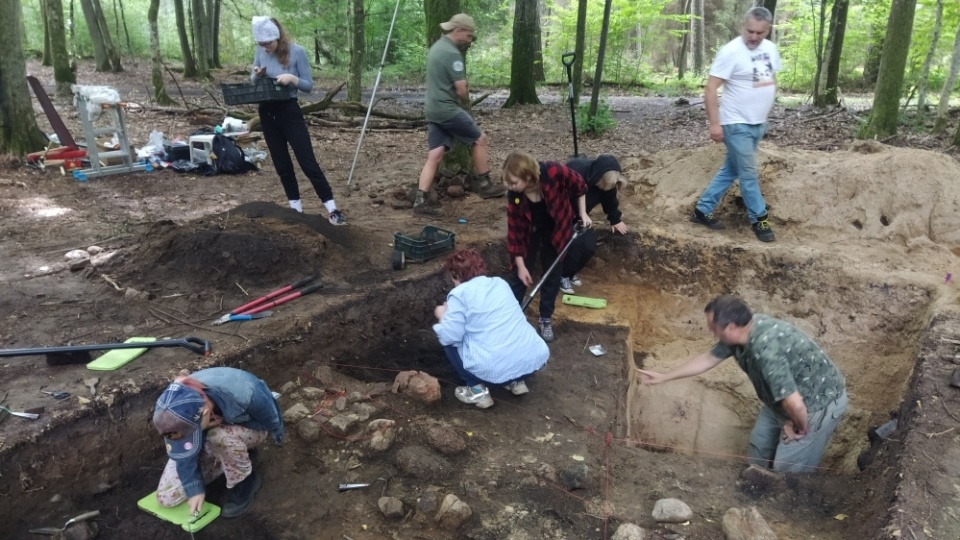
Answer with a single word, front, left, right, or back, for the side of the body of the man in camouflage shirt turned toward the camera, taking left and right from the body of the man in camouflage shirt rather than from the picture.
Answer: left

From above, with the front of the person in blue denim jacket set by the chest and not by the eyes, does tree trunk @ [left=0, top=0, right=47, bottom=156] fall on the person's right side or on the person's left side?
on the person's right side

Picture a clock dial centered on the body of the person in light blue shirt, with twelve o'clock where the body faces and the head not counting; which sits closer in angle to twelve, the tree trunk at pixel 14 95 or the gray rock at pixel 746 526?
the tree trunk

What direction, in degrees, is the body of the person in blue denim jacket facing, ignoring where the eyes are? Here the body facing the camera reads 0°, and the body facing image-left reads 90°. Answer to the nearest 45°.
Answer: approximately 45°

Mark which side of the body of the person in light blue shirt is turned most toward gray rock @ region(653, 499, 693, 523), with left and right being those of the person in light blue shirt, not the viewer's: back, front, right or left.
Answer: back

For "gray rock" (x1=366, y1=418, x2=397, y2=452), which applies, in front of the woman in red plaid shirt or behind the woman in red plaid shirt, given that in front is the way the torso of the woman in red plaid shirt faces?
in front

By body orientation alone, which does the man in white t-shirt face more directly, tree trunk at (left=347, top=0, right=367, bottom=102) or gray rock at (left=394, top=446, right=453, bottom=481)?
the gray rock

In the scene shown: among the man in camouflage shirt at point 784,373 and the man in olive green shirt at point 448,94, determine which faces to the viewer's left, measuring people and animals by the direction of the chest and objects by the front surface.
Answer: the man in camouflage shirt

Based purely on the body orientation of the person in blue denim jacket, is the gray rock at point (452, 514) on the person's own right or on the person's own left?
on the person's own left

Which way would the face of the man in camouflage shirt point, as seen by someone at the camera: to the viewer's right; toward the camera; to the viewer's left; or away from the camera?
to the viewer's left
